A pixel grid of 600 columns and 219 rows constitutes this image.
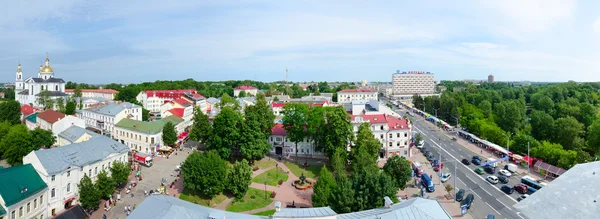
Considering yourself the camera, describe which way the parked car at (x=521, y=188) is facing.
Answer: facing away from the viewer and to the left of the viewer

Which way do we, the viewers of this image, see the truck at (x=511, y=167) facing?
facing away from the viewer and to the left of the viewer

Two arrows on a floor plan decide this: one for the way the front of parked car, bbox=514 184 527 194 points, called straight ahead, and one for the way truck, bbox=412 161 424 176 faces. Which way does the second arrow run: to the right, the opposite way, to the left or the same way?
the opposite way

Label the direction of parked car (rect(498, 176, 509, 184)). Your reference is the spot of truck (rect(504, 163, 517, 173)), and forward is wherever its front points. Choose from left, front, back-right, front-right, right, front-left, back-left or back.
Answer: back-left

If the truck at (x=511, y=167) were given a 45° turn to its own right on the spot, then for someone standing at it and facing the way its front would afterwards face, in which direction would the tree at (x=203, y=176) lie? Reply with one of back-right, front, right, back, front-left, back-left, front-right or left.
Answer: back-left

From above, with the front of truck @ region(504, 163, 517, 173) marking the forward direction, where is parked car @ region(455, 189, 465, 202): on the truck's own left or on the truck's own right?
on the truck's own left

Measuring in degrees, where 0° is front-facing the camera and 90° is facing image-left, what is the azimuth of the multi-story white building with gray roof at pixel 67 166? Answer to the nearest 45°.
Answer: approximately 315°
